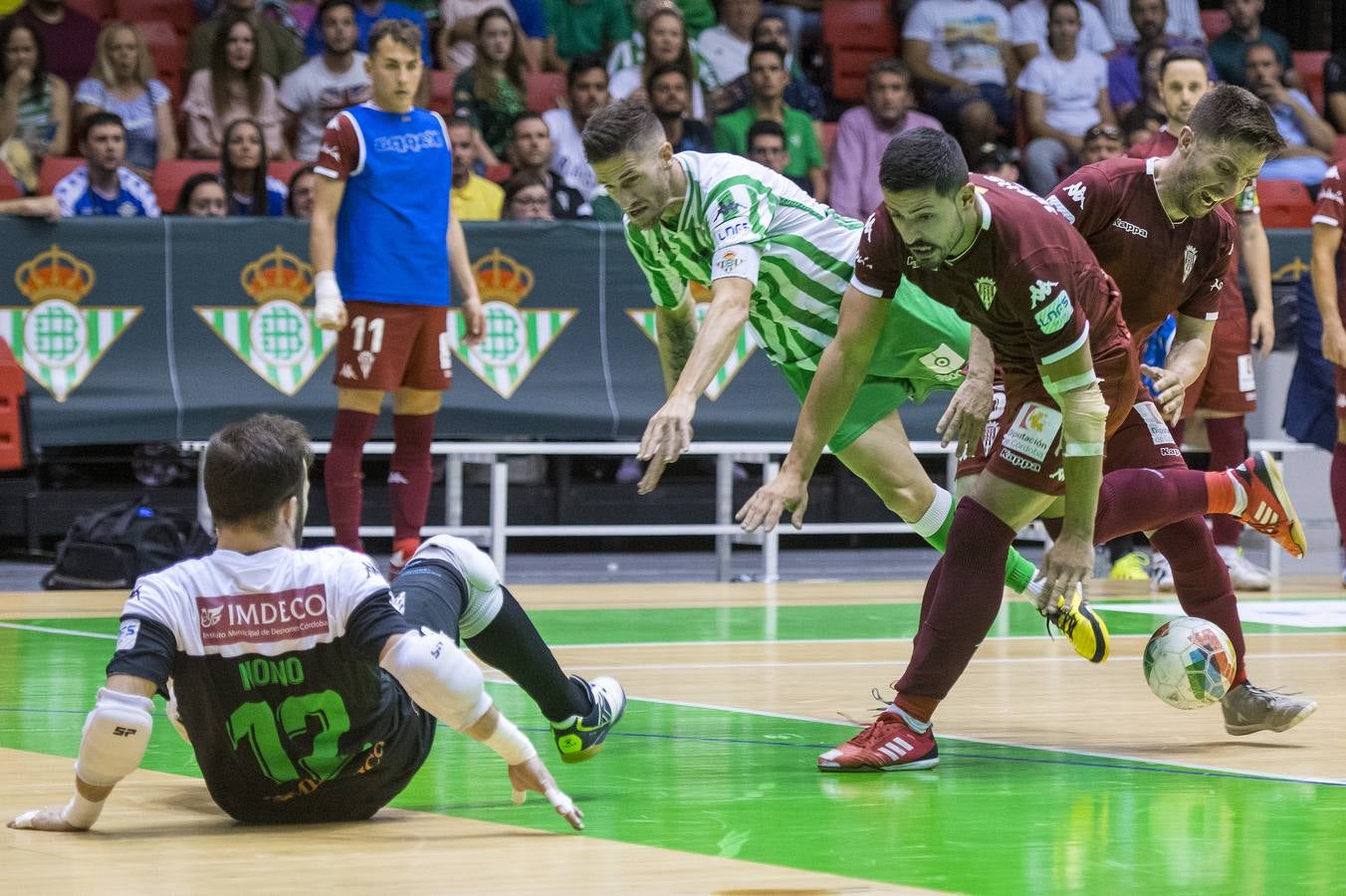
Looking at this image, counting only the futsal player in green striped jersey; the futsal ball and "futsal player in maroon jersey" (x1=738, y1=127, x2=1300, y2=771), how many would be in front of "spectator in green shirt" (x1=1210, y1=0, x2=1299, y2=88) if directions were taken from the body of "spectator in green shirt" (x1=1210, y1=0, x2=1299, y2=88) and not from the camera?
3

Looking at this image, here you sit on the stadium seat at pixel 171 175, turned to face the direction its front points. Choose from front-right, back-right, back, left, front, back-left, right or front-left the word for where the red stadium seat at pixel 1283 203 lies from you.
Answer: left

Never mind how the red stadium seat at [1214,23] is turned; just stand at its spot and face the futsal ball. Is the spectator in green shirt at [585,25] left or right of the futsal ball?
right

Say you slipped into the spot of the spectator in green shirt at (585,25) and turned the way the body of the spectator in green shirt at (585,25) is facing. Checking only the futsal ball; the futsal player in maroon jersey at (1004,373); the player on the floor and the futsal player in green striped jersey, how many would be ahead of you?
4

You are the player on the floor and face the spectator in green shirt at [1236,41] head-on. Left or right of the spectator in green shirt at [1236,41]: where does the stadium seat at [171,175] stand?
left

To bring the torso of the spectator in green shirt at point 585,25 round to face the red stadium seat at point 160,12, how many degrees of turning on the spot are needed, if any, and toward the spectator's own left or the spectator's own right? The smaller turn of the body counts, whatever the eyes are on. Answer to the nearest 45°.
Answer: approximately 90° to the spectator's own right

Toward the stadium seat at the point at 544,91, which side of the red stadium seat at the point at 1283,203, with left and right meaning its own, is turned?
right

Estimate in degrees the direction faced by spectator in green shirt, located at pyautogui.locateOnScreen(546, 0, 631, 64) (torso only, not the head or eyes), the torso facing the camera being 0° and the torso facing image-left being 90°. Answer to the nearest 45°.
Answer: approximately 0°
